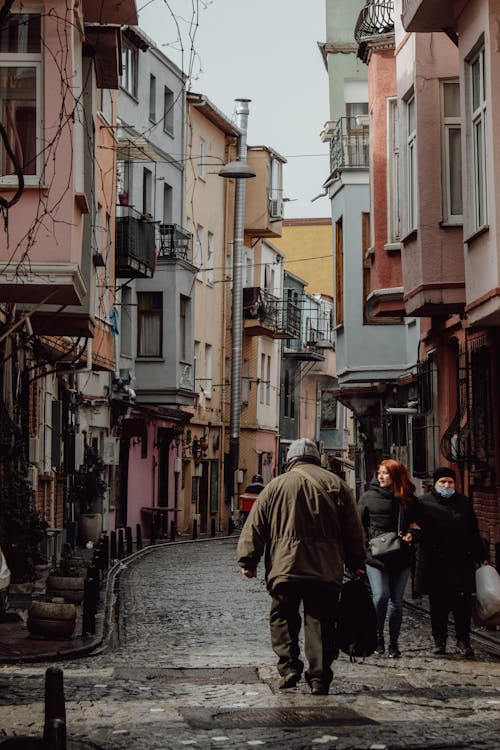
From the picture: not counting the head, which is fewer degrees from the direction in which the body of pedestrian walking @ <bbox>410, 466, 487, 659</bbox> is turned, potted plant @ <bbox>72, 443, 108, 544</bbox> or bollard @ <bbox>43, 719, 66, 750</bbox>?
the bollard

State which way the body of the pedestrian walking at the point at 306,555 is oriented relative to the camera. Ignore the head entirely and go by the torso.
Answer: away from the camera

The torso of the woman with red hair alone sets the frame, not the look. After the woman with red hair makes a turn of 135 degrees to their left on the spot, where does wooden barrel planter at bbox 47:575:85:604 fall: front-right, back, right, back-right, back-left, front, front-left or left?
left

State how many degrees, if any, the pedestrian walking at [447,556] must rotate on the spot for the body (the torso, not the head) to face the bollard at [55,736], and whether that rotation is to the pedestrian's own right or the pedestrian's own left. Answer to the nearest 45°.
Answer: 0° — they already face it

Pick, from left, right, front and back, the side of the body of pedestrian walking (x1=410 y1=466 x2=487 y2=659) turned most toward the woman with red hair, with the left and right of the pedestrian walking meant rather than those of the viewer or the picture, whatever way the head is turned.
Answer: right

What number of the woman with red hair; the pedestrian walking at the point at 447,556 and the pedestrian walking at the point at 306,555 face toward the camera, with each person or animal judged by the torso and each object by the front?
2

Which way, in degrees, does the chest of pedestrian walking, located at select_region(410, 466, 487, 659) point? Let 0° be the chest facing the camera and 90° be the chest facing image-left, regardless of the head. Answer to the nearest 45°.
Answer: approximately 0°

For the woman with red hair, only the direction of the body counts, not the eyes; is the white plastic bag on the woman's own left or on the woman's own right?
on the woman's own left

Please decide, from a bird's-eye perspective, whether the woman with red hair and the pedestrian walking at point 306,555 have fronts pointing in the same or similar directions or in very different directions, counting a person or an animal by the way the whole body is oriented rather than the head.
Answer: very different directions
